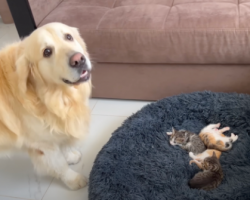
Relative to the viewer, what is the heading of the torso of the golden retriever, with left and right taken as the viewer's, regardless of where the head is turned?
facing the viewer and to the right of the viewer

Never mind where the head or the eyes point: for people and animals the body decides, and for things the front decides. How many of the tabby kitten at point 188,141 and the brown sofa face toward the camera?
1

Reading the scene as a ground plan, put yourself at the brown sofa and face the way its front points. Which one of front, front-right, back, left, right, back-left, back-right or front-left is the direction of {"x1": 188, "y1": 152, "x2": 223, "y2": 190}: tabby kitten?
front

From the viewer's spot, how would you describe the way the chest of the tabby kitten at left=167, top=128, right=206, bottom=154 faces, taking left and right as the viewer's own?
facing away from the viewer and to the left of the viewer

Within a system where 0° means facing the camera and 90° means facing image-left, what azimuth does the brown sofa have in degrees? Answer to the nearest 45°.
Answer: approximately 0°

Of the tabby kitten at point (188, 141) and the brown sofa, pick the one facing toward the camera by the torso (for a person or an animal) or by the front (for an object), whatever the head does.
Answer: the brown sofa

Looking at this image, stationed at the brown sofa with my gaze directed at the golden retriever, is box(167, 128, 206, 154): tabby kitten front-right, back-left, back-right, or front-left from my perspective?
front-left
